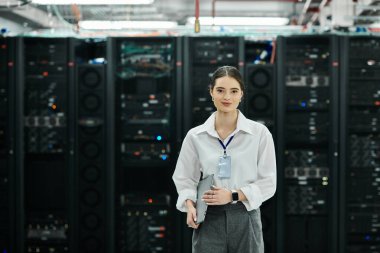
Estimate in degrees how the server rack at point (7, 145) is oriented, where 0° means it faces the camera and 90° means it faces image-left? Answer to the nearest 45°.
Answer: approximately 0°

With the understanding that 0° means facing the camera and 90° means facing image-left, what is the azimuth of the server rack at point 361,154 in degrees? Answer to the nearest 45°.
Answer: approximately 0°

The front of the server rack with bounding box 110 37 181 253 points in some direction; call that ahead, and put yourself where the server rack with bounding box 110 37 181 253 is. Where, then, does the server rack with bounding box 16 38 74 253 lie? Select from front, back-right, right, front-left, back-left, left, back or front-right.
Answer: right

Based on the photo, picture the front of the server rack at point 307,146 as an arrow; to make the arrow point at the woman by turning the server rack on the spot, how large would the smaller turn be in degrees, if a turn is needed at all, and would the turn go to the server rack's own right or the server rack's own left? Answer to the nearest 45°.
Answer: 0° — it already faces them

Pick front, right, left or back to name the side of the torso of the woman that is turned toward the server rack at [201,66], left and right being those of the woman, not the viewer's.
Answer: back
